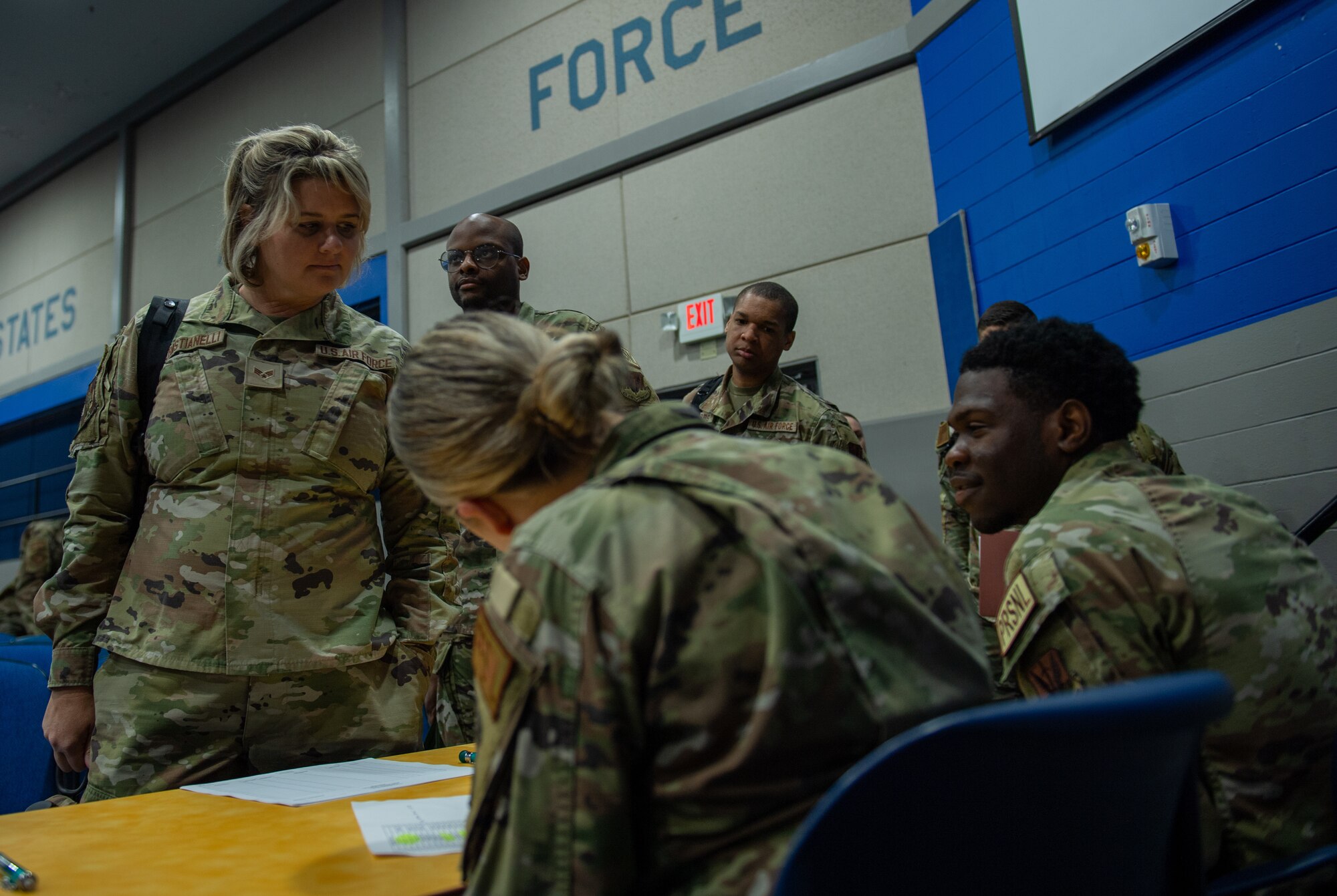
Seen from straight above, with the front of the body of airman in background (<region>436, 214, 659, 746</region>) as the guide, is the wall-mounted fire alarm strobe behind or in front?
behind

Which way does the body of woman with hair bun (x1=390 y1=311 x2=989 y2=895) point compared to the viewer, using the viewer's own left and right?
facing away from the viewer and to the left of the viewer

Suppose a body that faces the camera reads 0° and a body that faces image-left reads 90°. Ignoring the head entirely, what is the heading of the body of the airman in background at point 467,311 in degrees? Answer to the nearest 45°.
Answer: approximately 45°

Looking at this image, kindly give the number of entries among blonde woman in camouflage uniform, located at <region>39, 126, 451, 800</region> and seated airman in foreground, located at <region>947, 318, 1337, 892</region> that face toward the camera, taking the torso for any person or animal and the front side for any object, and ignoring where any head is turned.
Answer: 1

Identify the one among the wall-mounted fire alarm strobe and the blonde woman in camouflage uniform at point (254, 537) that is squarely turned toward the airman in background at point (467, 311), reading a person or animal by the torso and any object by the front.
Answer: the wall-mounted fire alarm strobe

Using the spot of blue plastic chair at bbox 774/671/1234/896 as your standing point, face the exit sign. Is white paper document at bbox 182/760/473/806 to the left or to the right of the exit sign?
left

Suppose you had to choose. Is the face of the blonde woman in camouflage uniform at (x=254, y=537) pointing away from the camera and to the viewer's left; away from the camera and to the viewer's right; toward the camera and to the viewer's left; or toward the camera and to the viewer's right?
toward the camera and to the viewer's right

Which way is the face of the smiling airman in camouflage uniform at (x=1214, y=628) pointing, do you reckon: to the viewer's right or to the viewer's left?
to the viewer's left

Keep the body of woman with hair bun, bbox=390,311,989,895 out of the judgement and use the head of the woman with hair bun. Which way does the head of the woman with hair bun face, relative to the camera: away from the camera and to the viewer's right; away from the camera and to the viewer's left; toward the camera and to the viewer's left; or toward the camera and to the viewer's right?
away from the camera and to the viewer's left

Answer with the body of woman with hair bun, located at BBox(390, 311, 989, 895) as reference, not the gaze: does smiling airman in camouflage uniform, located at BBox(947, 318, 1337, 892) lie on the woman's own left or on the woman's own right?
on the woman's own right

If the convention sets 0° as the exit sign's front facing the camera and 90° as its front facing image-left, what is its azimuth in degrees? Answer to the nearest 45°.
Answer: approximately 45°
